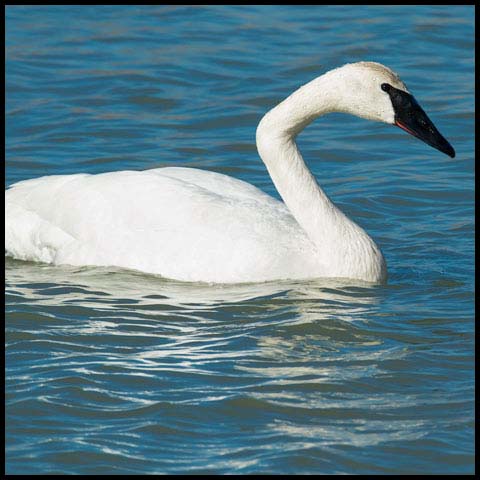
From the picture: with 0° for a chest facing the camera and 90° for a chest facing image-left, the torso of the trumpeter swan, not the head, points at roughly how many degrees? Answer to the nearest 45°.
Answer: approximately 270°
